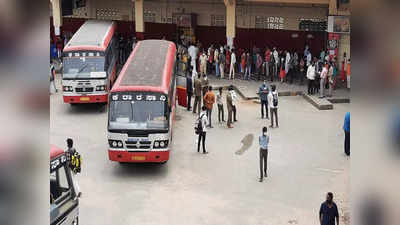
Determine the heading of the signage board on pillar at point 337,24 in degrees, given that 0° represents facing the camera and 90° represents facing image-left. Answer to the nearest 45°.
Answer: approximately 0°

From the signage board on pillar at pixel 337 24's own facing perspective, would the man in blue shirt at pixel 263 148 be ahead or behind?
ahead

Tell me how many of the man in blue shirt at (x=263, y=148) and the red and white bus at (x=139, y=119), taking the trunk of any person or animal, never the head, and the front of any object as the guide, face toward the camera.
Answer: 2

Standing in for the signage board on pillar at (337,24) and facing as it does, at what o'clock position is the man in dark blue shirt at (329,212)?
The man in dark blue shirt is roughly at 12 o'clock from the signage board on pillar.

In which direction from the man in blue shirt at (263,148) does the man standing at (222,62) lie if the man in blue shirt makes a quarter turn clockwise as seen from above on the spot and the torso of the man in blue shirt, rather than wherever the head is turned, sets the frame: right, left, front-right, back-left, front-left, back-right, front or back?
right

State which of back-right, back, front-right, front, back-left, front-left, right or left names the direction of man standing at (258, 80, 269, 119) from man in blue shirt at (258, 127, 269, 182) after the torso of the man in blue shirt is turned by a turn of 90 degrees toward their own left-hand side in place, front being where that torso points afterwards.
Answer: left

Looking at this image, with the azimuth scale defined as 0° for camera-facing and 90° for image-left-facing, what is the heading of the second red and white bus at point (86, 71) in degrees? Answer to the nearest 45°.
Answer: approximately 0°

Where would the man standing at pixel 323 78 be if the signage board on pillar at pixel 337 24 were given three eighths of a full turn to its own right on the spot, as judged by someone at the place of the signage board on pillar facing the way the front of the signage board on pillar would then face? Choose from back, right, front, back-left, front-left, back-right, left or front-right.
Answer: back-left
